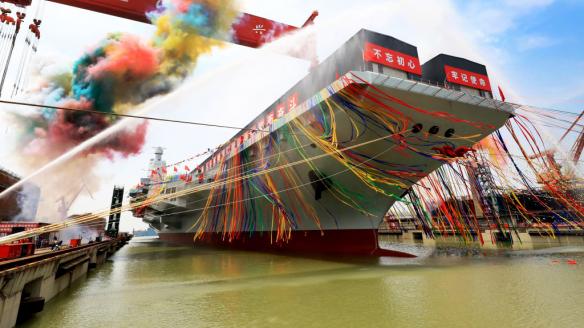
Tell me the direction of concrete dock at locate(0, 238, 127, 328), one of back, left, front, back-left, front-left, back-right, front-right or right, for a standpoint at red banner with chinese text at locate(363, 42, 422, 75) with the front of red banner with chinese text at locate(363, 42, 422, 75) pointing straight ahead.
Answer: right

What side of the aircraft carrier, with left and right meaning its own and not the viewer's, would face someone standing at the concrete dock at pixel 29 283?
right

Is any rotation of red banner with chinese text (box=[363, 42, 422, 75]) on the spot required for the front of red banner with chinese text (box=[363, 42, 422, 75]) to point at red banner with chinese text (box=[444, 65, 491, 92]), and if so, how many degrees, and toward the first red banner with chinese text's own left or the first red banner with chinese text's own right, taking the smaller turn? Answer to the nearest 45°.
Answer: approximately 90° to the first red banner with chinese text's own left

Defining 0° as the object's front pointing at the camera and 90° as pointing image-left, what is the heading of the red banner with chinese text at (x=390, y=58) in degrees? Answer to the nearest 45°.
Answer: approximately 315°
